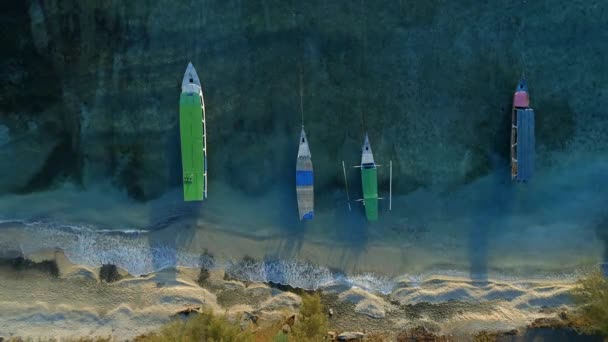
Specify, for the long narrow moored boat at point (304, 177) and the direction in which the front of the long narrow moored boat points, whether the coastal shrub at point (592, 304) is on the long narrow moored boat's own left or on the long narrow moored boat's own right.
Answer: on the long narrow moored boat's own right

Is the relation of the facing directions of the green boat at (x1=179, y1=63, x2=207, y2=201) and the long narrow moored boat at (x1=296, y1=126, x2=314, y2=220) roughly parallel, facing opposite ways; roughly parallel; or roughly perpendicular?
roughly parallel

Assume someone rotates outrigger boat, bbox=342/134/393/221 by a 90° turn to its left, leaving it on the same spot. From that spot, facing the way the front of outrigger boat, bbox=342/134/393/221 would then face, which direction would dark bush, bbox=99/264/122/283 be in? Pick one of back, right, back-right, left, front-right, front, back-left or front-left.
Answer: front

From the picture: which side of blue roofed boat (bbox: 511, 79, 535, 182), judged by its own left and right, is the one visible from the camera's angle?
back

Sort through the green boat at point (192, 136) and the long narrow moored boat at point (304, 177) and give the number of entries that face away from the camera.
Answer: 2

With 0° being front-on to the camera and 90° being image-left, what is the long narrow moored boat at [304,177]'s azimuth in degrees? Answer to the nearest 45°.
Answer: approximately 180°

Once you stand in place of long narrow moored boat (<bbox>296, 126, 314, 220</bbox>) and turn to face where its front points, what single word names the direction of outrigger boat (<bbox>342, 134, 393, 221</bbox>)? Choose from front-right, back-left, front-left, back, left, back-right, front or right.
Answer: right

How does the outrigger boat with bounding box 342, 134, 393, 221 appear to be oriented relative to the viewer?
away from the camera

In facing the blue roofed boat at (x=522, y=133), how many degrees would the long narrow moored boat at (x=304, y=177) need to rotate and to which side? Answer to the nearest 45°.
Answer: approximately 90° to its right

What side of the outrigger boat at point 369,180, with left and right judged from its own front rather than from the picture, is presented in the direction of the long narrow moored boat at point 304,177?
left

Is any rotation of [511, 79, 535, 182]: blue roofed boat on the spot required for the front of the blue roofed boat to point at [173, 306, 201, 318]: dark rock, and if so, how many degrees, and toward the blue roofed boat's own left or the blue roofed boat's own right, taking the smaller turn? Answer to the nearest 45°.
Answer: approximately 135° to the blue roofed boat's own left

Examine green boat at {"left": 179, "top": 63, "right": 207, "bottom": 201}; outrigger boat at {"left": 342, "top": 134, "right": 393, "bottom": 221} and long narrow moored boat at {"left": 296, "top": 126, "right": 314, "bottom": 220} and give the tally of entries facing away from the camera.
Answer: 3

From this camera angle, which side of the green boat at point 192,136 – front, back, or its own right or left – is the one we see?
back

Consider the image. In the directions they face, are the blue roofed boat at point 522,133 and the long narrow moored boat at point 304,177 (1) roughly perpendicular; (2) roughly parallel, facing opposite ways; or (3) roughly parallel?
roughly parallel

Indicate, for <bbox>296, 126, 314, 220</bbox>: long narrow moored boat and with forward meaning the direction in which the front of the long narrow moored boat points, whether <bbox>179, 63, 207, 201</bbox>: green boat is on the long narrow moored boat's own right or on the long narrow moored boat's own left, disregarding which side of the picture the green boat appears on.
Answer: on the long narrow moored boat's own left
